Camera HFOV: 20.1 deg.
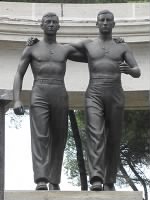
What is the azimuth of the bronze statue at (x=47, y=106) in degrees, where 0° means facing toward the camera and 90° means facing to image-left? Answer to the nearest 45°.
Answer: approximately 0°

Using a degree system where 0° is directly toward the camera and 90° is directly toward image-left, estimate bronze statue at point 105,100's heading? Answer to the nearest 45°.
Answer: approximately 0°
